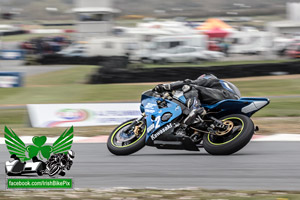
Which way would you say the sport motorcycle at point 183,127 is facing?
to the viewer's left

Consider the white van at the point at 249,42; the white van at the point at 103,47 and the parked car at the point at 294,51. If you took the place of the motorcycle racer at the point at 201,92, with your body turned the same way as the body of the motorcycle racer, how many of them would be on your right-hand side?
3

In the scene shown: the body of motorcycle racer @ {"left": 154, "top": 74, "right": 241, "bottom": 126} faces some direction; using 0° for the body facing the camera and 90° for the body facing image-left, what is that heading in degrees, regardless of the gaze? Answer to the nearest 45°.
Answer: approximately 90°
